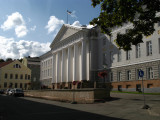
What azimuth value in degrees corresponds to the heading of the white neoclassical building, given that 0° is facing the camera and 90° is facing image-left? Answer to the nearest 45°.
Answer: approximately 45°
